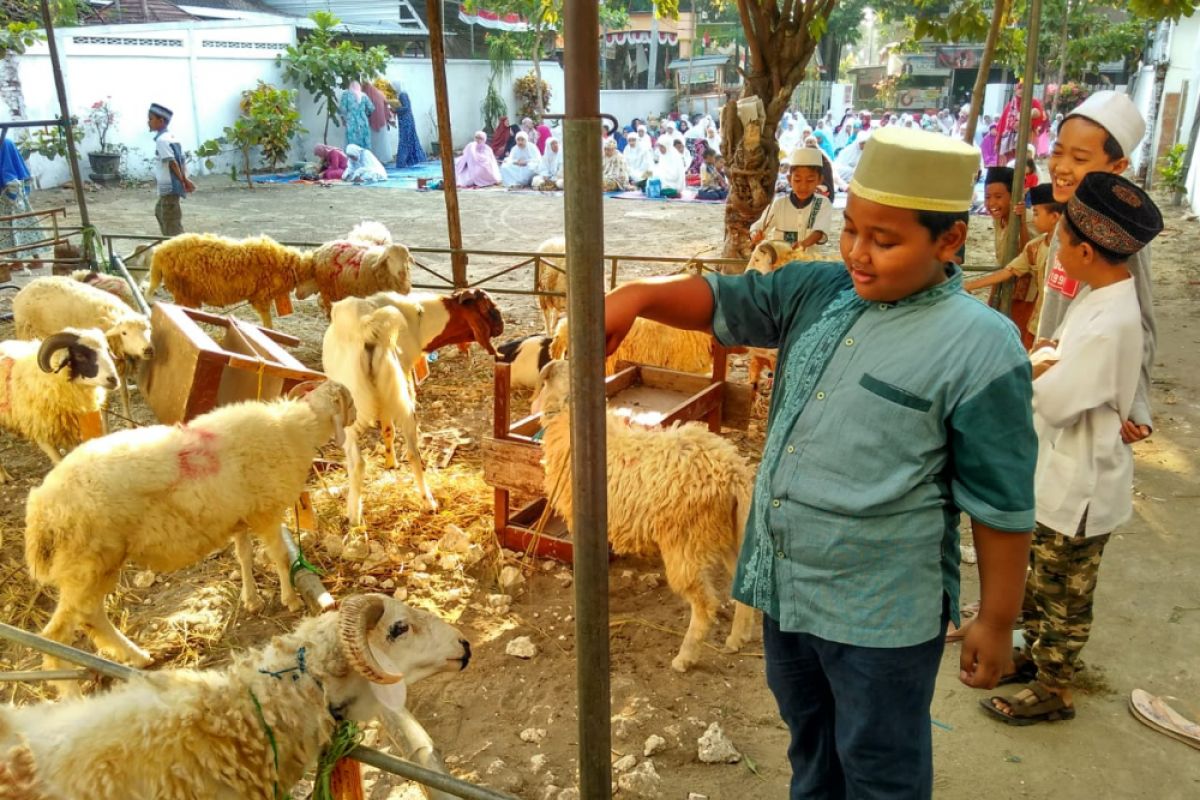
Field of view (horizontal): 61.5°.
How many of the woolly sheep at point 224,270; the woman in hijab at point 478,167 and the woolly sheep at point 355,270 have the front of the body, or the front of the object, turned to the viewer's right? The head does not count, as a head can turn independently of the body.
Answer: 2

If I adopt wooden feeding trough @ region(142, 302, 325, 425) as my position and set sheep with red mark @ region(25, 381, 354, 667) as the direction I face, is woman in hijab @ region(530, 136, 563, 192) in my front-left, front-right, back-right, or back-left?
back-left

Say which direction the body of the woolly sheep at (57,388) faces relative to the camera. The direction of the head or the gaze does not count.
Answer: to the viewer's right

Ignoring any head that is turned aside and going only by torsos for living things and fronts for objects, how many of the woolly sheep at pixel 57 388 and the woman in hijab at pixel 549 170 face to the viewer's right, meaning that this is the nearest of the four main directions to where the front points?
1

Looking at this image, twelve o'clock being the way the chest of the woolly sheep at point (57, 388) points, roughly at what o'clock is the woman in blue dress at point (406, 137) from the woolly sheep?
The woman in blue dress is roughly at 10 o'clock from the woolly sheep.

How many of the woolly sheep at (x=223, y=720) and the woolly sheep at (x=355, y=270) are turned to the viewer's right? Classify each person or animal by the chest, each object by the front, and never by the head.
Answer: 2

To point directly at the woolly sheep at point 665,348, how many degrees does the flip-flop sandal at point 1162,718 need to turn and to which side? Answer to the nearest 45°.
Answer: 0° — it already faces it
